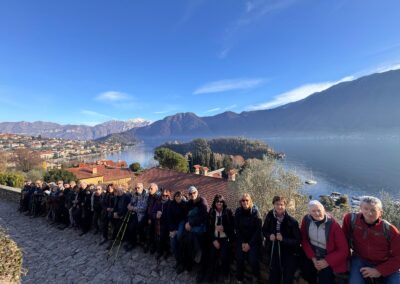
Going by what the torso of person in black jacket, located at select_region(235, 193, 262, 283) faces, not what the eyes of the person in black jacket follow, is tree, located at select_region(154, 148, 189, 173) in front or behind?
behind

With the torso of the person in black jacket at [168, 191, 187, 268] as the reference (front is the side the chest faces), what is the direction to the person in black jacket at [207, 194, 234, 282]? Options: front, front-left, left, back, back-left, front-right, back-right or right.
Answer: front-left

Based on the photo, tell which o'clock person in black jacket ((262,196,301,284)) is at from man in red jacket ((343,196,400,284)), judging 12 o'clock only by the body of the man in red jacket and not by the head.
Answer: The person in black jacket is roughly at 3 o'clock from the man in red jacket.

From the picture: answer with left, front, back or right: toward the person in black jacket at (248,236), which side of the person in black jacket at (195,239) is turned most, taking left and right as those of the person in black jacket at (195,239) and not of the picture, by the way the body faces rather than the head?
left

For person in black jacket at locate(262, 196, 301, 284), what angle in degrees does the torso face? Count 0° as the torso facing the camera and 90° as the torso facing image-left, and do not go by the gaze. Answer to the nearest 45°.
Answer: approximately 0°

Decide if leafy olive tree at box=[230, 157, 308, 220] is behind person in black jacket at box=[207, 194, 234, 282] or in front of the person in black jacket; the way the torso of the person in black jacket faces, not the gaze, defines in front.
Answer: behind

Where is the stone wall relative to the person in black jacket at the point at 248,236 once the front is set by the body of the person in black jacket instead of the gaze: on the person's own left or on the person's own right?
on the person's own right
